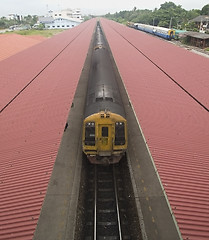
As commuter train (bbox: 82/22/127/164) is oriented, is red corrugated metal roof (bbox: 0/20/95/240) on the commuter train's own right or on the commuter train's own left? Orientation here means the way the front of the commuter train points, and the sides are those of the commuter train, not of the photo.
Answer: on the commuter train's own right

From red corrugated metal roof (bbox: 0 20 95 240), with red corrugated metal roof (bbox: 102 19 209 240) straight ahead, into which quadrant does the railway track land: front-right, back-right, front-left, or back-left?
front-right

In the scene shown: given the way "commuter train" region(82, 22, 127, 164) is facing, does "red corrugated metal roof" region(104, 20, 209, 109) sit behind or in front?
behind

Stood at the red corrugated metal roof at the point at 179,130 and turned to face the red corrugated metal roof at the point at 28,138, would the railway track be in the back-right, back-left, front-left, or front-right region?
front-left

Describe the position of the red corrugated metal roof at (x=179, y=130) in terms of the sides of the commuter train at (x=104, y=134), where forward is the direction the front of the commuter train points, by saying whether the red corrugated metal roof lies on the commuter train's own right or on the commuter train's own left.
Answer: on the commuter train's own left

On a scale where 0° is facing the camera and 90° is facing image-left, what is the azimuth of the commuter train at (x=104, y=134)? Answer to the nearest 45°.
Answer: approximately 0°

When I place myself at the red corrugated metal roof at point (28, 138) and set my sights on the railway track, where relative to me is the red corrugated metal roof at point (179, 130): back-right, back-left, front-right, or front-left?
front-left
